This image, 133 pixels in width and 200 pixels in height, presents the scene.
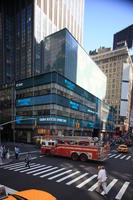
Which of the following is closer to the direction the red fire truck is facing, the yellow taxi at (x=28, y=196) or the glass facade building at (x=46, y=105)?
the glass facade building
